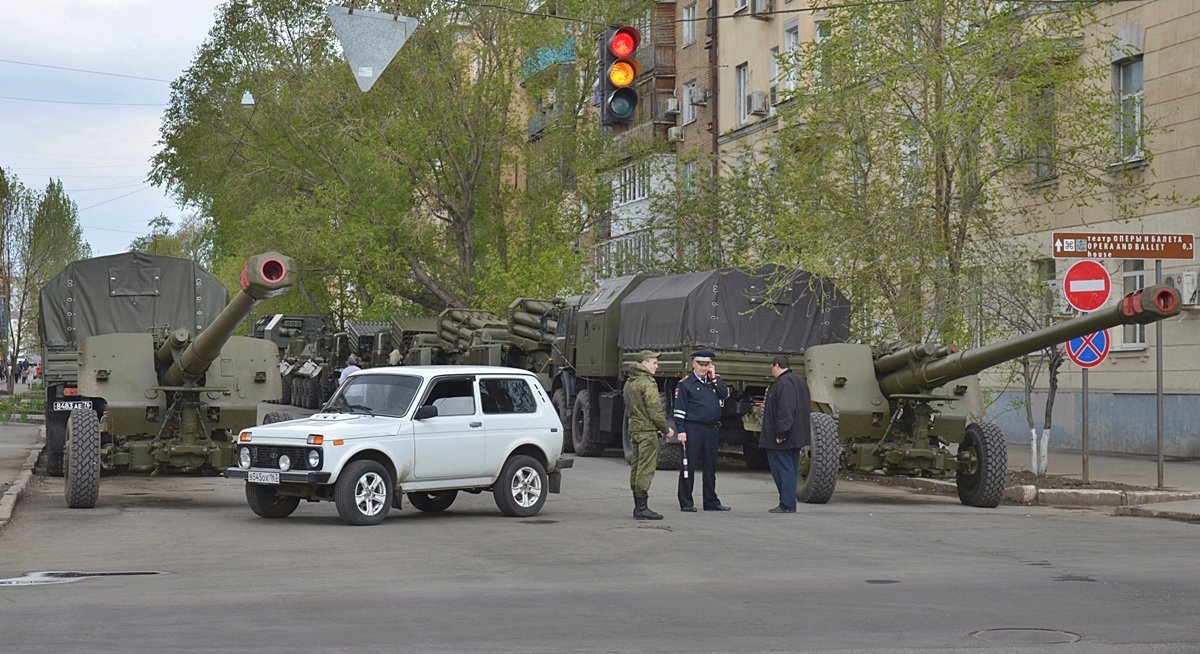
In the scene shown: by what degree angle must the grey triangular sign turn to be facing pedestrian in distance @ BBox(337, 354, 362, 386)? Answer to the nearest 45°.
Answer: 0° — it already faces them

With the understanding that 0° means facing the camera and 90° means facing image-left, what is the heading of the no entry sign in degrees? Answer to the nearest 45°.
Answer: approximately 0°

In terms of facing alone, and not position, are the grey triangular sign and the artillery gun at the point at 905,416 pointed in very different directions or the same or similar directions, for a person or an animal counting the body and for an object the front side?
very different directions

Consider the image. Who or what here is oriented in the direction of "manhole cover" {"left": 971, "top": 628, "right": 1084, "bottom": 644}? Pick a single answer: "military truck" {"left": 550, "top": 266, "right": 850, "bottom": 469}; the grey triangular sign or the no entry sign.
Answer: the no entry sign

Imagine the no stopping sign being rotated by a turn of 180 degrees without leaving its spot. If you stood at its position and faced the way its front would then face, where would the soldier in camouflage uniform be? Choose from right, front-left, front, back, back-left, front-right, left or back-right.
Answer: back-left

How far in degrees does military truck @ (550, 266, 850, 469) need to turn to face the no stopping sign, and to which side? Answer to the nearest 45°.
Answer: approximately 180°

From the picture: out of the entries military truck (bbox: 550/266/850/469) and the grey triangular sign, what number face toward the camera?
0

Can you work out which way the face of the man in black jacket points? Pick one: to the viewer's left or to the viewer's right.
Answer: to the viewer's left

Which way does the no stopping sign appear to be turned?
toward the camera

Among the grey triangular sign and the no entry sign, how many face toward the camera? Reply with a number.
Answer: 1

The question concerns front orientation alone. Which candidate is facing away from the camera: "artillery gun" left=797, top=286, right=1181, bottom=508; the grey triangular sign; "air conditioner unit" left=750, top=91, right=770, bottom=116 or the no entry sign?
the grey triangular sign

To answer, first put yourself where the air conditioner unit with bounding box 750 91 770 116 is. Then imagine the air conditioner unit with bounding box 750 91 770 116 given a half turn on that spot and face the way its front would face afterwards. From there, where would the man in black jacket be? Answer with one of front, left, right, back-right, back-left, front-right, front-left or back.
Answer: back-right

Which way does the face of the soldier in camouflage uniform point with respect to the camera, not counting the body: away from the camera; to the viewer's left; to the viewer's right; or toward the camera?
to the viewer's right

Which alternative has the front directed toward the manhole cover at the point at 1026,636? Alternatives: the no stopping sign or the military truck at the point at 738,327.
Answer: the no stopping sign
